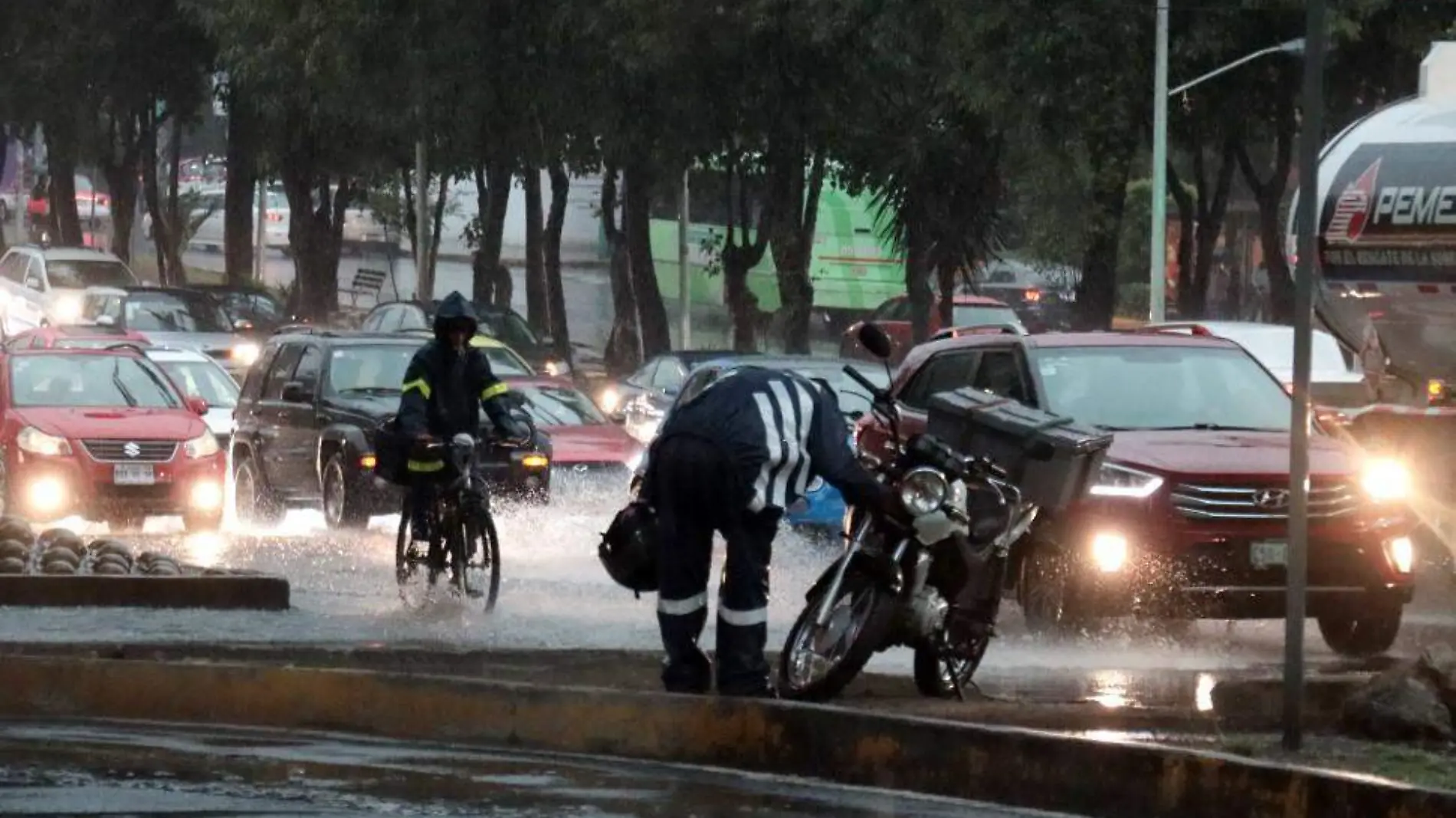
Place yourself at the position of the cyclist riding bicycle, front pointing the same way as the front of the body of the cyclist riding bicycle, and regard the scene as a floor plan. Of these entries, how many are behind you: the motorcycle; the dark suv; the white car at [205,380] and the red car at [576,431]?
3

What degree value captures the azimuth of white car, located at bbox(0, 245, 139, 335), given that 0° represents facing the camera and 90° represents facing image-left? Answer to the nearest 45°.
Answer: approximately 315°

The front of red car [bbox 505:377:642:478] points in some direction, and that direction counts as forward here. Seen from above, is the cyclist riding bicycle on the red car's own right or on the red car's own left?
on the red car's own right

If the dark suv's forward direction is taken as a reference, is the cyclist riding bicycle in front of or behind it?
in front

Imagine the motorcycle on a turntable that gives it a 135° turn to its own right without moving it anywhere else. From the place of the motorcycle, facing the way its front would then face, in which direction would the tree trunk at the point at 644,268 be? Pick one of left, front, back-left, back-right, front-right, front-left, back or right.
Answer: front

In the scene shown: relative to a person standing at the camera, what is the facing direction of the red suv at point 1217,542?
facing the viewer and to the right of the viewer

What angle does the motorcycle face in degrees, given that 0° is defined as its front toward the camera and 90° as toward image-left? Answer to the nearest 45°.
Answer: approximately 45°
